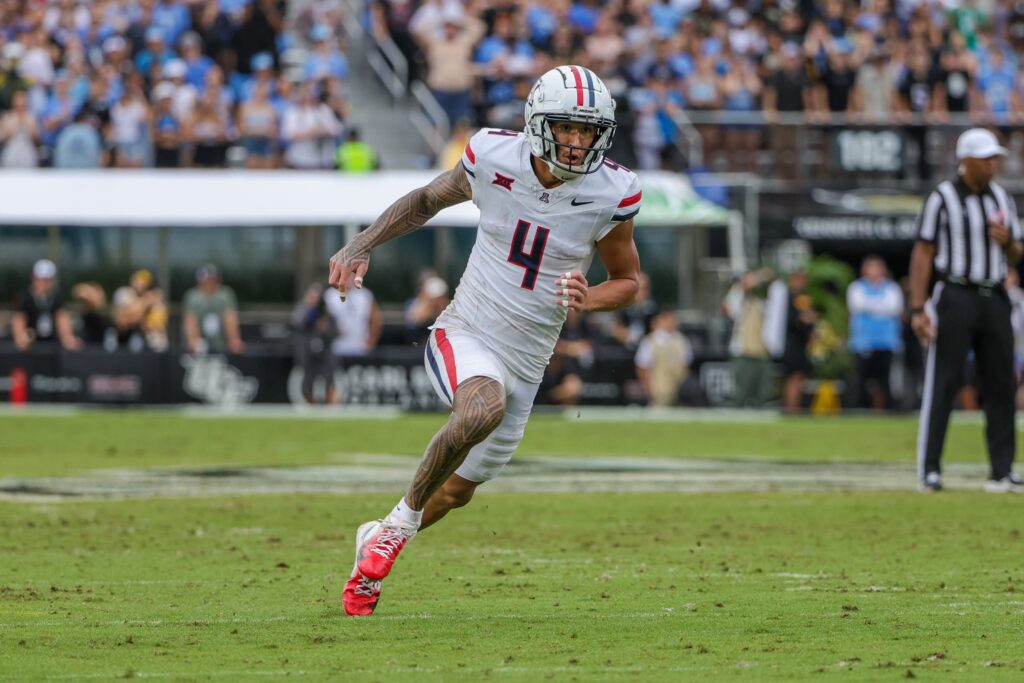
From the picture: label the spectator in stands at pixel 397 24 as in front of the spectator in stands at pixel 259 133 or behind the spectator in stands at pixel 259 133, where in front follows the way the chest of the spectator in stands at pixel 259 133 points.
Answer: behind

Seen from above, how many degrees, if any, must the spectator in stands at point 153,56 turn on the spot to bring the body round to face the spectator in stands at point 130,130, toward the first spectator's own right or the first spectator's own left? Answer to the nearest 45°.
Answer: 0° — they already face them

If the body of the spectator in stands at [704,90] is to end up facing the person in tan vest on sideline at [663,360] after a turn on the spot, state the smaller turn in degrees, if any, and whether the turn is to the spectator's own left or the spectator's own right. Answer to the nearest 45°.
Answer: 0° — they already face them

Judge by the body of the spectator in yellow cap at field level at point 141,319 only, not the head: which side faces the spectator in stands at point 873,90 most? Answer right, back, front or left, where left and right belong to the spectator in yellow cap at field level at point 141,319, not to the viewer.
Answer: left
